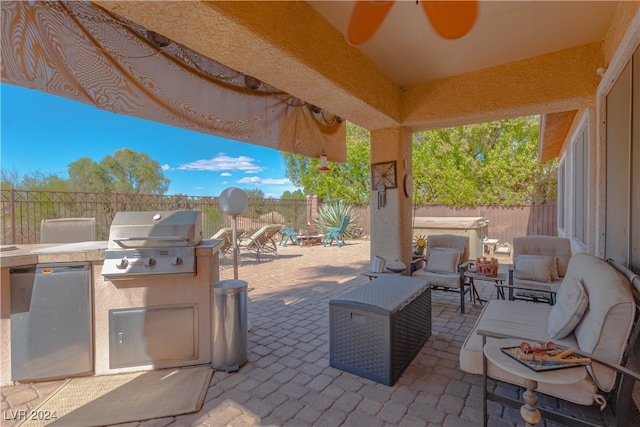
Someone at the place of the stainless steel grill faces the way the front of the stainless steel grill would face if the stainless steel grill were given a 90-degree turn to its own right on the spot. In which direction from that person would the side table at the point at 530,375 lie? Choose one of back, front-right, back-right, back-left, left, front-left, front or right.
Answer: back-left

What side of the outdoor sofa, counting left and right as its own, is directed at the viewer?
left

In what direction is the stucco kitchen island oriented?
toward the camera

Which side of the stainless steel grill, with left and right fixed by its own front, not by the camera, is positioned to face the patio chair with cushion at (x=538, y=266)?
left

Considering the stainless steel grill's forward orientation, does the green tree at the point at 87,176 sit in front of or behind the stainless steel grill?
behind

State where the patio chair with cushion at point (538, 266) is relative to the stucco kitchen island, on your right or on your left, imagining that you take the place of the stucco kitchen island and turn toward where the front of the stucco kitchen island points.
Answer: on your left

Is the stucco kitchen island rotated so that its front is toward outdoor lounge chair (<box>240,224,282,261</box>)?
no

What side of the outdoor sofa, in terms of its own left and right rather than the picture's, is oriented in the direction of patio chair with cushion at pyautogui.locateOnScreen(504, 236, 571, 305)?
right

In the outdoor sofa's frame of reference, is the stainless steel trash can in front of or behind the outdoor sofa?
in front

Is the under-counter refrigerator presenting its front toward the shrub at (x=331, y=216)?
no

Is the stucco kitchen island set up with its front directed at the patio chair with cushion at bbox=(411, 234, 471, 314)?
no

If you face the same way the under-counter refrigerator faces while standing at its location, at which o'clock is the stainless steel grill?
The stainless steel grill is roughly at 10 o'clock from the under-counter refrigerator.

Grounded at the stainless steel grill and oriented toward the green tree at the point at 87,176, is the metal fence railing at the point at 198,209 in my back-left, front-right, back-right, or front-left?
front-right

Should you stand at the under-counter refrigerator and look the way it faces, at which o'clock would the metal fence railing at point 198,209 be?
The metal fence railing is roughly at 7 o'clock from the under-counter refrigerator.

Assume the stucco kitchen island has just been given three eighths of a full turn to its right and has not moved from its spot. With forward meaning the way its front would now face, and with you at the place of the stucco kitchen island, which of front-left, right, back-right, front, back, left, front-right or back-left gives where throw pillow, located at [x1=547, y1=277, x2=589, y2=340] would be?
back

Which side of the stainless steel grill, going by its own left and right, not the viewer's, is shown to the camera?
front

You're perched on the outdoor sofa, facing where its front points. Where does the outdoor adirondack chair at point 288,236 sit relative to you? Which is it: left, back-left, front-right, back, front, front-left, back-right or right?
front-right

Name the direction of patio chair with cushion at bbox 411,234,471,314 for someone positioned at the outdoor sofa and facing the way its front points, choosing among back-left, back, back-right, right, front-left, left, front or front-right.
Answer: front-right
